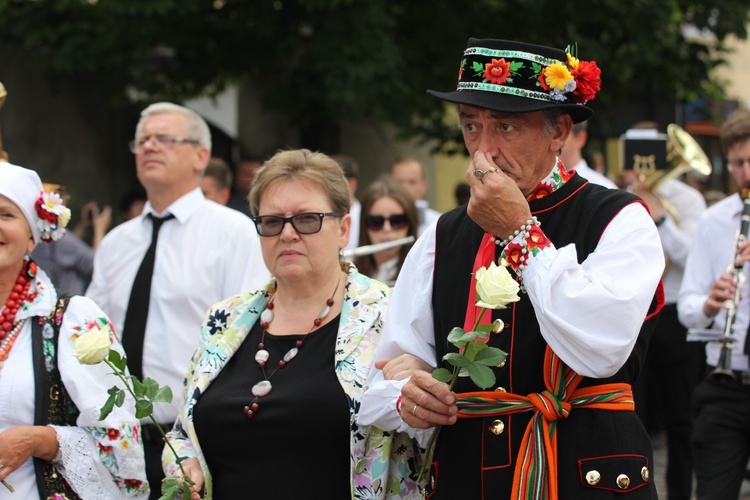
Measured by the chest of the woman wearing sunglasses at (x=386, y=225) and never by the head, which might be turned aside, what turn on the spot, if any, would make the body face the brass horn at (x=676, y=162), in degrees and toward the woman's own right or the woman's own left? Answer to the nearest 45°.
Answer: approximately 135° to the woman's own left

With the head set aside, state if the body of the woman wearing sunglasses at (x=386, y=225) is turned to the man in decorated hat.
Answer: yes

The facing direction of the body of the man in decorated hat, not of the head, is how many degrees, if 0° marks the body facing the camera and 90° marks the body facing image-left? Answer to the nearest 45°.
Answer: approximately 45°

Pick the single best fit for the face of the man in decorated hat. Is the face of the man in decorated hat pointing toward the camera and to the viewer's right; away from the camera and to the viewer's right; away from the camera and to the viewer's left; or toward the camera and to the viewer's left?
toward the camera and to the viewer's left

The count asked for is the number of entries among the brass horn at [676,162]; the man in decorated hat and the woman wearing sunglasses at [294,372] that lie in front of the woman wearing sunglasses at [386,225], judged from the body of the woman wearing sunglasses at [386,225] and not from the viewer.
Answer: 2

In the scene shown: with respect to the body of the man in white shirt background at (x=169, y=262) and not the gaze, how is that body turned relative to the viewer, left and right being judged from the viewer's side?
facing the viewer and to the left of the viewer

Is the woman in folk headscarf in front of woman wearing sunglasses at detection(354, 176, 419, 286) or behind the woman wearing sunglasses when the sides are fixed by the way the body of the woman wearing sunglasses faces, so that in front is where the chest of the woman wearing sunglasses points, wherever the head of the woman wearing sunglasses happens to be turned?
in front

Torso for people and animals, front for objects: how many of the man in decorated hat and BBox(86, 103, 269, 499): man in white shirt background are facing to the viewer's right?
0

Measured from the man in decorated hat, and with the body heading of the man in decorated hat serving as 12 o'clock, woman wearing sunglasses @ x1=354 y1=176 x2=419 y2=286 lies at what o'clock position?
The woman wearing sunglasses is roughly at 4 o'clock from the man in decorated hat.

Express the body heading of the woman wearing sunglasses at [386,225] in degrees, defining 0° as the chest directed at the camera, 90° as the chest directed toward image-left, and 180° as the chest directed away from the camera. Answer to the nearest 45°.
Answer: approximately 0°

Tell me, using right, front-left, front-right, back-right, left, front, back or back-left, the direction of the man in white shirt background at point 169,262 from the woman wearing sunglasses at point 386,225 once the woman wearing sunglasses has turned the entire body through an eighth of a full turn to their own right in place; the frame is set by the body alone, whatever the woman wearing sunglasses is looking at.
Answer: front

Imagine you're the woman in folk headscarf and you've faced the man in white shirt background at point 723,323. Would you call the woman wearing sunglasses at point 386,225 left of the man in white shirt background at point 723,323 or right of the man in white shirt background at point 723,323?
left
